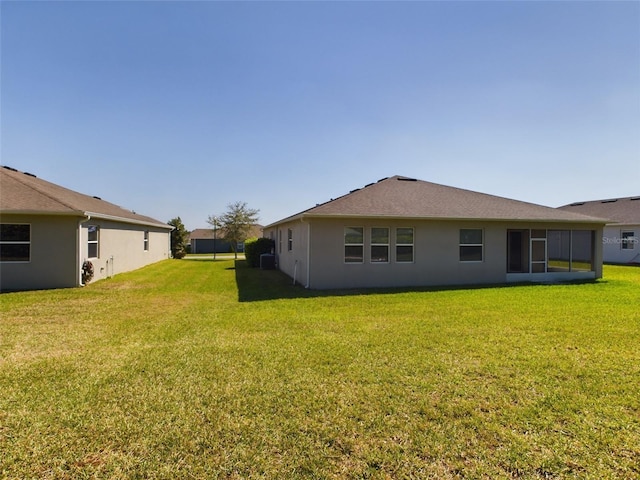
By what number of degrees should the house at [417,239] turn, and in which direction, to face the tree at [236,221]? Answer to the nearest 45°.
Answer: approximately 45° to its left

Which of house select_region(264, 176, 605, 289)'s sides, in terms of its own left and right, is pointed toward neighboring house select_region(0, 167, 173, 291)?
left

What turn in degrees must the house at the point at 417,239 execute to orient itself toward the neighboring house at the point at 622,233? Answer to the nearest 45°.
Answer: approximately 45° to its right

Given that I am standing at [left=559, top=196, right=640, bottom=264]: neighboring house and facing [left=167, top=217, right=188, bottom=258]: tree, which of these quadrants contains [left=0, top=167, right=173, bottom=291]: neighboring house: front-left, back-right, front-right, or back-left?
front-left

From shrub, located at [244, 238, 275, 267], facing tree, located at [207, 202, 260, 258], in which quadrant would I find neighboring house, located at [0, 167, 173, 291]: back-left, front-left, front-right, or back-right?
back-left

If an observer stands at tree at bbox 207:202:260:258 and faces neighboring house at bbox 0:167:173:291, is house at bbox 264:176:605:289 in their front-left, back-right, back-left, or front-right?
front-left

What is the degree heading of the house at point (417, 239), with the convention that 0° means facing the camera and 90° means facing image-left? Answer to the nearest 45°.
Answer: approximately 180°

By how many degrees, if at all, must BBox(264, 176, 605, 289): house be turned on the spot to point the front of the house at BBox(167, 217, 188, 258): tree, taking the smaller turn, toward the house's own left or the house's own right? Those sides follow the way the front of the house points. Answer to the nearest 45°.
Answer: approximately 45° to the house's own left
